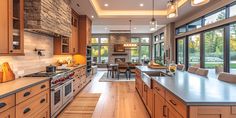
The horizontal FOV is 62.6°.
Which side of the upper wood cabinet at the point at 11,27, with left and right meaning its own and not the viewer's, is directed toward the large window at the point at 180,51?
left

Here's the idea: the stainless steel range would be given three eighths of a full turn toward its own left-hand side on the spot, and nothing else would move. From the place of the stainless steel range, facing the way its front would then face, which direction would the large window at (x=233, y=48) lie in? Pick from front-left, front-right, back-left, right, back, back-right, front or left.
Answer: right

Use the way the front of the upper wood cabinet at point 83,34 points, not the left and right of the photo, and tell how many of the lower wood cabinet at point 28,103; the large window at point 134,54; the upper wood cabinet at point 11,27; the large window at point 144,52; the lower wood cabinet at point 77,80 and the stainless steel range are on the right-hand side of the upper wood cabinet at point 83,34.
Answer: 4

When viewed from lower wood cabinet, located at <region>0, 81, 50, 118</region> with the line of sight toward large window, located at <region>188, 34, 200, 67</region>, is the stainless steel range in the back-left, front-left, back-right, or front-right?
front-left

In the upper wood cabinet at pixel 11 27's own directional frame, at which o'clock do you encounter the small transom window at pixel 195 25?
The small transom window is roughly at 10 o'clock from the upper wood cabinet.

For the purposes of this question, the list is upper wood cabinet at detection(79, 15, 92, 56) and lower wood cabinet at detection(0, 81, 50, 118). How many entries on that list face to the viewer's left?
0

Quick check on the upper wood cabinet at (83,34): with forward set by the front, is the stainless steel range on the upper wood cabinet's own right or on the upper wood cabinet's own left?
on the upper wood cabinet's own right

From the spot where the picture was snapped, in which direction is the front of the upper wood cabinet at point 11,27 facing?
facing the viewer and to the right of the viewer

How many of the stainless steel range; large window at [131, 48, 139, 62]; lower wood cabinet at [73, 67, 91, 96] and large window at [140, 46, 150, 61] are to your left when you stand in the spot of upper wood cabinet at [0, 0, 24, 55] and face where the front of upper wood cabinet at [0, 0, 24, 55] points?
4

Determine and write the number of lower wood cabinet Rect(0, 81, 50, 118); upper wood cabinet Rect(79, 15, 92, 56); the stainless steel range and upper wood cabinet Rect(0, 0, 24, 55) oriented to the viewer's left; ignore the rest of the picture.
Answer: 0

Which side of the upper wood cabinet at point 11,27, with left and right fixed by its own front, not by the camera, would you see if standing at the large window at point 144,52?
left

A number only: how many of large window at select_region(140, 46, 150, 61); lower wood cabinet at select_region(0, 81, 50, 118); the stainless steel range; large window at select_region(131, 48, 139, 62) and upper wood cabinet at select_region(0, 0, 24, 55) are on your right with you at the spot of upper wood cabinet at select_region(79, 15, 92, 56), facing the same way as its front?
3

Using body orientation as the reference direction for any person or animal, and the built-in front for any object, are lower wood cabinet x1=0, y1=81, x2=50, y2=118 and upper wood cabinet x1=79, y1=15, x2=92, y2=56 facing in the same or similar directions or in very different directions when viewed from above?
same or similar directions

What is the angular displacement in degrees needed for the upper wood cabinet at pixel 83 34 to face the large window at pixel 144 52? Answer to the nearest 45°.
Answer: approximately 45° to its left

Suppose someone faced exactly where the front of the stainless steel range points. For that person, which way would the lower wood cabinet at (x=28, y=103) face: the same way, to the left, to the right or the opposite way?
the same way

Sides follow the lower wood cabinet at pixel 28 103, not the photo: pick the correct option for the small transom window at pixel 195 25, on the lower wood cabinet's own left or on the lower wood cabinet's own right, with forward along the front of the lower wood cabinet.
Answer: on the lower wood cabinet's own left

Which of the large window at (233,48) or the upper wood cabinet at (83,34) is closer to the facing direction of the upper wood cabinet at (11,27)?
the large window

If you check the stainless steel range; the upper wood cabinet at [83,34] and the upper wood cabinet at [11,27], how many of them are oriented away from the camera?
0

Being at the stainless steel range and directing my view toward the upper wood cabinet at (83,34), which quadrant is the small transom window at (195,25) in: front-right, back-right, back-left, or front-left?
front-right

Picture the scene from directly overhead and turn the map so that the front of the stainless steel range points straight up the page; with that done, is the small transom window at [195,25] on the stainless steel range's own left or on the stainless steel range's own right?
on the stainless steel range's own left

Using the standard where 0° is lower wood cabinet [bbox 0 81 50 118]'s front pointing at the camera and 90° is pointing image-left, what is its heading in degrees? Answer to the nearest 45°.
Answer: approximately 315°
